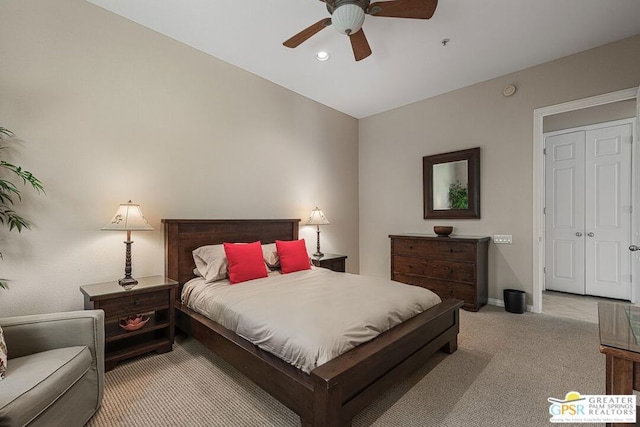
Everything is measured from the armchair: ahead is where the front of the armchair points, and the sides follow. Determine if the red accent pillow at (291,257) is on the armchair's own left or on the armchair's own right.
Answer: on the armchair's own left

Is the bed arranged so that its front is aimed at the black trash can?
no

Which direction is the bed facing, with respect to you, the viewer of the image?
facing the viewer and to the right of the viewer

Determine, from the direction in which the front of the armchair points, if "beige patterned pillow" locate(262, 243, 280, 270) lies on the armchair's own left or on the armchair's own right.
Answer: on the armchair's own left

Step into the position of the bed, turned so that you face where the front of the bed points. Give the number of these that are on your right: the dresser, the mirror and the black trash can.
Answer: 0

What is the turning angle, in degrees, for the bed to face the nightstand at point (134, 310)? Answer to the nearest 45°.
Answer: approximately 135° to its right

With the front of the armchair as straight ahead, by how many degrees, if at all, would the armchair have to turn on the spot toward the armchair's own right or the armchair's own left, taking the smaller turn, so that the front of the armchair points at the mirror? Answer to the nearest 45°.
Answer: approximately 45° to the armchair's own left

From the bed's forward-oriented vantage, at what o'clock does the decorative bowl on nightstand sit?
The decorative bowl on nightstand is roughly at 5 o'clock from the bed.

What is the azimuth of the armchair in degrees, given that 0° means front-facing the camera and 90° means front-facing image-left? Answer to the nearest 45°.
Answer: approximately 315°
